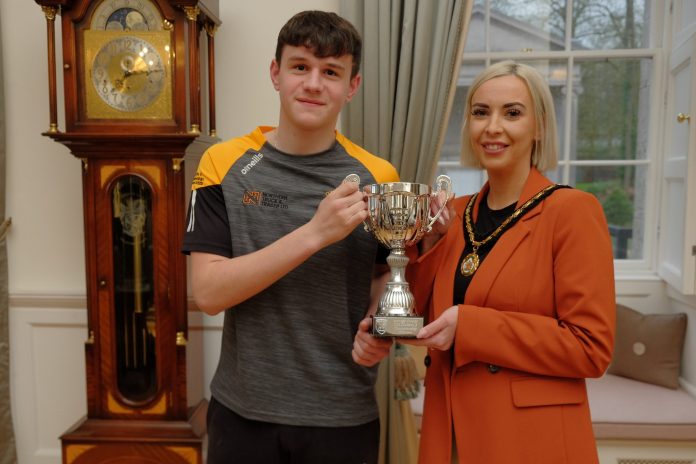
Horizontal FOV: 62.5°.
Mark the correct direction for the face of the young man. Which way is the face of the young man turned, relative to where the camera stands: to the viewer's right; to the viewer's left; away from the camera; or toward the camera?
toward the camera

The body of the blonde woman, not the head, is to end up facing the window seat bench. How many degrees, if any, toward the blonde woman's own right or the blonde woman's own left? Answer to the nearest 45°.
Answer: approximately 180°

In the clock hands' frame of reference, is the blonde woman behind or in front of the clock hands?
in front

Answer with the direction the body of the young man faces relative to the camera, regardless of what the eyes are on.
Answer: toward the camera

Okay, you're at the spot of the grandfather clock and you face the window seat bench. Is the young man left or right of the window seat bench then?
right

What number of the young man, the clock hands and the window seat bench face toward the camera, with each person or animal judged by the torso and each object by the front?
3

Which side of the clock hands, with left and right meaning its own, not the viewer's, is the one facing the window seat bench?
left

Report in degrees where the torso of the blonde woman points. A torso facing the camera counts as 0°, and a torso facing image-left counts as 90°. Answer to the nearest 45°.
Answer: approximately 45°

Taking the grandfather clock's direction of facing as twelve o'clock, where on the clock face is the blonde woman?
The blonde woman is roughly at 11 o'clock from the grandfather clock.

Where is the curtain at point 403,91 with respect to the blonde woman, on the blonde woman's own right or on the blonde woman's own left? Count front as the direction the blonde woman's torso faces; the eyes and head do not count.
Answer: on the blonde woman's own right

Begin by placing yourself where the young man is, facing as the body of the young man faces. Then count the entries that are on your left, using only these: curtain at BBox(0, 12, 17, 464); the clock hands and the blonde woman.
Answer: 1

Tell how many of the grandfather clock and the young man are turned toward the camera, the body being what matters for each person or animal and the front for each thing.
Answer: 2

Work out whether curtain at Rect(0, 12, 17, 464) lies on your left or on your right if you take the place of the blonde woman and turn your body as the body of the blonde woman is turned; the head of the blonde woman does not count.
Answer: on your right

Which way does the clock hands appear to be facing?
toward the camera

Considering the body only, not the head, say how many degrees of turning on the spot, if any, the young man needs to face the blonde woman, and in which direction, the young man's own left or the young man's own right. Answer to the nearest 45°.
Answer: approximately 90° to the young man's own left

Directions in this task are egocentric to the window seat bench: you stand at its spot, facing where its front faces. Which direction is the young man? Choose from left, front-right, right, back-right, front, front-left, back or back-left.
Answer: front-right

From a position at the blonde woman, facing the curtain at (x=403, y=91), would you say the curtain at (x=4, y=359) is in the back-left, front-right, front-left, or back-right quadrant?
front-left

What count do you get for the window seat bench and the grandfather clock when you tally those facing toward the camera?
2

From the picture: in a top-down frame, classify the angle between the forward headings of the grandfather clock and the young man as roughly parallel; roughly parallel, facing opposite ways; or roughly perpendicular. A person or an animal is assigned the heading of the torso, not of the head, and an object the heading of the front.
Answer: roughly parallel

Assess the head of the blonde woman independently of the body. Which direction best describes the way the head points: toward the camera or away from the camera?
toward the camera

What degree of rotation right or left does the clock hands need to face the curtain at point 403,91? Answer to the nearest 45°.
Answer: approximately 90° to its left

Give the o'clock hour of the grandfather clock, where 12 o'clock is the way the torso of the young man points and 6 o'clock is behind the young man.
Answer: The grandfather clock is roughly at 5 o'clock from the young man.
